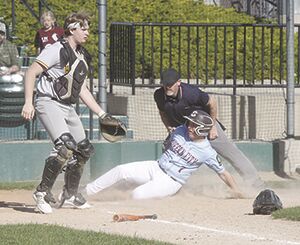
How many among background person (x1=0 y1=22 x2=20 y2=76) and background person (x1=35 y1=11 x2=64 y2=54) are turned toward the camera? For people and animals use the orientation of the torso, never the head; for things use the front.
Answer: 2

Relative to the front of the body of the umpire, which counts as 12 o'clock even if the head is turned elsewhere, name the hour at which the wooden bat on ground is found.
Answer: The wooden bat on ground is roughly at 11 o'clock from the umpire.

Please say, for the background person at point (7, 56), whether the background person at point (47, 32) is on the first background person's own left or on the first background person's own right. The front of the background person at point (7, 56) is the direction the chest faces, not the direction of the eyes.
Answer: on the first background person's own left

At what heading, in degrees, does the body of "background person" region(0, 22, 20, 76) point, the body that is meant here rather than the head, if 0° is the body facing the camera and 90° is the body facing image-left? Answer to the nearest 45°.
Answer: approximately 0°

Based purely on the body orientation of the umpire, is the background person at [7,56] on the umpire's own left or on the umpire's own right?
on the umpire's own right

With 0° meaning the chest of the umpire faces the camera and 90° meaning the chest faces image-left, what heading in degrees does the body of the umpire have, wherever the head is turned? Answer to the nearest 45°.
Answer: approximately 45°

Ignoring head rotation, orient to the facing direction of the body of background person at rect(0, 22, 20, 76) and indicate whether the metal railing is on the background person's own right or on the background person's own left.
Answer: on the background person's own left

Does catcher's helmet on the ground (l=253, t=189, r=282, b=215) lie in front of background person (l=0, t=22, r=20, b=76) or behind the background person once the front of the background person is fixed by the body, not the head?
in front

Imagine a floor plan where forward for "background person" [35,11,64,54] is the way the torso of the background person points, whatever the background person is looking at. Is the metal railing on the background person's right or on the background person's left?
on the background person's left

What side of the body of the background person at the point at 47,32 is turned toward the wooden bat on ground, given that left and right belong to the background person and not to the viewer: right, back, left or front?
front

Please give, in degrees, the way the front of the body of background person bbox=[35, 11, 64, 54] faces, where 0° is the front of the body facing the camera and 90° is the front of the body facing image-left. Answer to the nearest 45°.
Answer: approximately 0°

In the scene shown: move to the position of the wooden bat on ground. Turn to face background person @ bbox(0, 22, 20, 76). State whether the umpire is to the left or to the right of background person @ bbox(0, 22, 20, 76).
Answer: right

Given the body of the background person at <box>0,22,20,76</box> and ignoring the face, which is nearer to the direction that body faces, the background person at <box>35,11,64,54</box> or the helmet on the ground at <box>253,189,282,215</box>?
the helmet on the ground

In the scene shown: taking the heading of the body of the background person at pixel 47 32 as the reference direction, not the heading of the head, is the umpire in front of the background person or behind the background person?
in front

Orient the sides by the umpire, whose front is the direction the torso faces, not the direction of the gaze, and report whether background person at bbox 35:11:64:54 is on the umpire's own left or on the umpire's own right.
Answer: on the umpire's own right
